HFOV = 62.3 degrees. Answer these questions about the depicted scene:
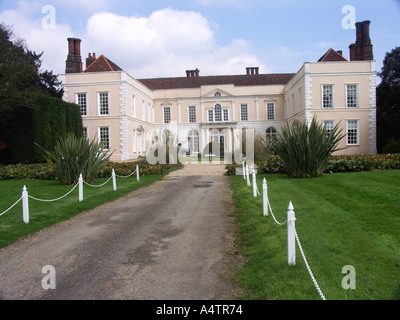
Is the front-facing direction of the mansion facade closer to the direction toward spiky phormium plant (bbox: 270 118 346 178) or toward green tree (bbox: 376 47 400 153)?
the spiky phormium plant

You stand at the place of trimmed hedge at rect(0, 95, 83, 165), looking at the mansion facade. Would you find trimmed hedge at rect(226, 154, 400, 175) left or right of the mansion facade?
right

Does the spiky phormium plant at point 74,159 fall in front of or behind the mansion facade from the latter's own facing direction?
in front

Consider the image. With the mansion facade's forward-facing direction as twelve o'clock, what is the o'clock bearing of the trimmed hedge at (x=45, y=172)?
The trimmed hedge is roughly at 1 o'clock from the mansion facade.

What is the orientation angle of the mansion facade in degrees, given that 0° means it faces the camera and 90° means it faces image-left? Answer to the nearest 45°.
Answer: approximately 0°

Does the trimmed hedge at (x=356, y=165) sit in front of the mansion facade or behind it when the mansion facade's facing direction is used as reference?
in front

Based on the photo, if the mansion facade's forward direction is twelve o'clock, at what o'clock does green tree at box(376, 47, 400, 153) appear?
The green tree is roughly at 9 o'clock from the mansion facade.
